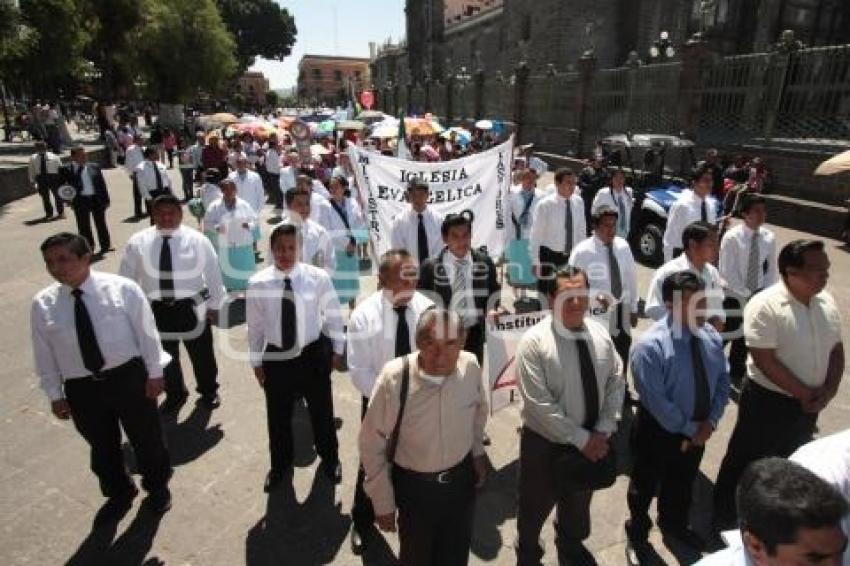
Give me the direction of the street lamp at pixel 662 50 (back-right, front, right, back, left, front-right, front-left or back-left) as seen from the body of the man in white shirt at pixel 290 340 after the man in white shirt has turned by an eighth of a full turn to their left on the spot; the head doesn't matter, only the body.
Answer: left

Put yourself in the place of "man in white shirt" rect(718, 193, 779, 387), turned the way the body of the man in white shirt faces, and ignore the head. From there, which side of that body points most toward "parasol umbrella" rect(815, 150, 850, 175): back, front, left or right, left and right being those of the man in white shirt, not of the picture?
back

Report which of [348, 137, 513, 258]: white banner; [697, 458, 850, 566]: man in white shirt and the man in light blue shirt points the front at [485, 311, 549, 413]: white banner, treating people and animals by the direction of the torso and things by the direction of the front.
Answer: [348, 137, 513, 258]: white banner

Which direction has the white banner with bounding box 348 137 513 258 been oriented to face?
toward the camera

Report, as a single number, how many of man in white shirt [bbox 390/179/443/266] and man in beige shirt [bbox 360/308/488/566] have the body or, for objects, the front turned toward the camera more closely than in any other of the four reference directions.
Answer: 2

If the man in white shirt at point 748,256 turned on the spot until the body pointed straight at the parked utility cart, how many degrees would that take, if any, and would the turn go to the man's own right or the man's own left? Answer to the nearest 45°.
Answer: approximately 180°

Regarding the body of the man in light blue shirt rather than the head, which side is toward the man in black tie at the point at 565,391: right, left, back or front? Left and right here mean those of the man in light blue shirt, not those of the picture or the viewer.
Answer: right

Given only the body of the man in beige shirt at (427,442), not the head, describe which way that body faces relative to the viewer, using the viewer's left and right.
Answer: facing the viewer

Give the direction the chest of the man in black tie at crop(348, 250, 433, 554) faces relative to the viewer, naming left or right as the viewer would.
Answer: facing the viewer and to the right of the viewer

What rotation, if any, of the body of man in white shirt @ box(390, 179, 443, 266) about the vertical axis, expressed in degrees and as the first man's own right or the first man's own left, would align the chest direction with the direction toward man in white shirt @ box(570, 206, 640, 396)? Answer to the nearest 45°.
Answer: approximately 45° to the first man's own left
